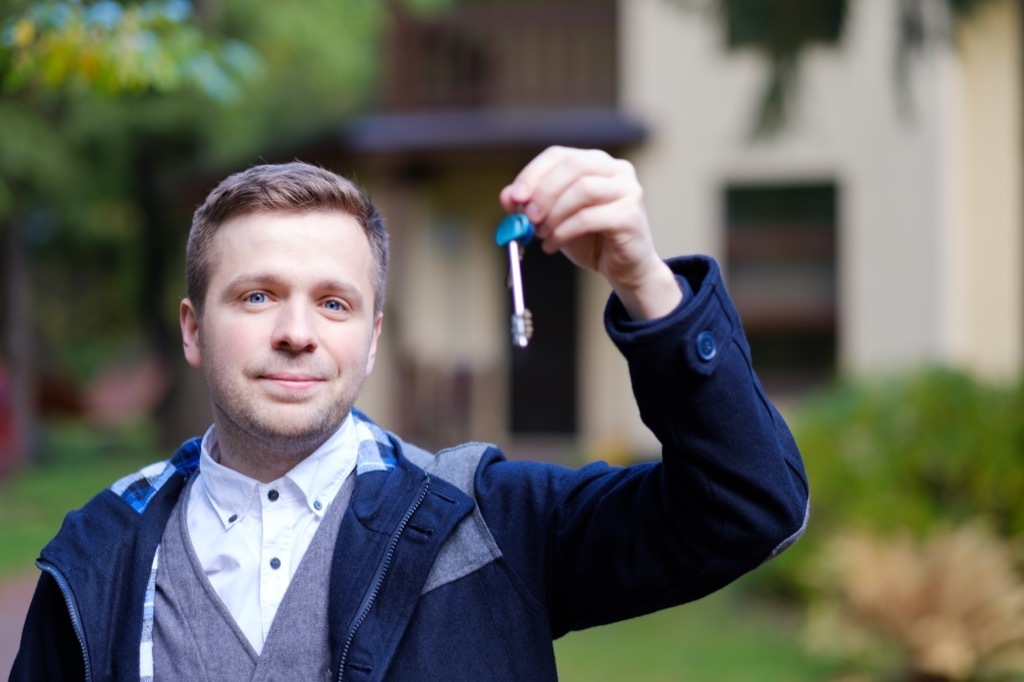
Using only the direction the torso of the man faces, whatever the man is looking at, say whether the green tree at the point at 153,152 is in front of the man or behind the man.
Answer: behind

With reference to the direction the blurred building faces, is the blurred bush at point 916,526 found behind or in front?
in front

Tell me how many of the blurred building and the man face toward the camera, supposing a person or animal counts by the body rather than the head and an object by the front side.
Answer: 2

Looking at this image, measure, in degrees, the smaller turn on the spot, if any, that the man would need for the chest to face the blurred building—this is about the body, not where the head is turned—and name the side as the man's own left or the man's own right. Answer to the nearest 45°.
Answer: approximately 180°

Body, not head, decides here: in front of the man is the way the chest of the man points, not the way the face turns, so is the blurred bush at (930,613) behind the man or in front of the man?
behind

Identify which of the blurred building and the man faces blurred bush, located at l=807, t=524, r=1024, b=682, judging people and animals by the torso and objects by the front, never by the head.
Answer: the blurred building

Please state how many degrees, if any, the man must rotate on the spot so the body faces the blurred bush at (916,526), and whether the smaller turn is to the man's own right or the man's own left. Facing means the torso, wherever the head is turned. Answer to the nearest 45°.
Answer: approximately 135° to the man's own left

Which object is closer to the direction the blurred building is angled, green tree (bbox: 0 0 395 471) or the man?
the man

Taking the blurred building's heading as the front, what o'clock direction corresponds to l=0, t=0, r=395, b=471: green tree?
The green tree is roughly at 4 o'clock from the blurred building.

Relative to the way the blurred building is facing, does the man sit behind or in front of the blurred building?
in front

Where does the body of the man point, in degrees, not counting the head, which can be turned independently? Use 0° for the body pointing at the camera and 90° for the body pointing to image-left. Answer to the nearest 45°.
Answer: approximately 0°
